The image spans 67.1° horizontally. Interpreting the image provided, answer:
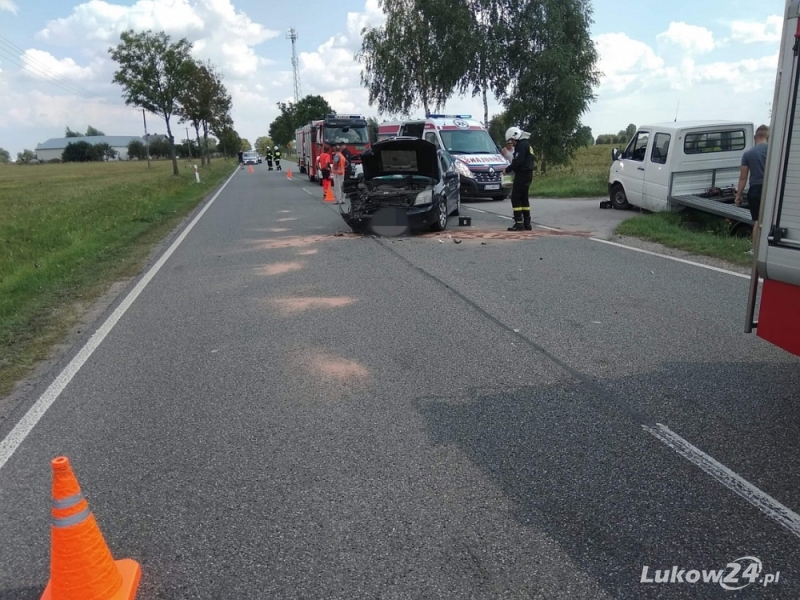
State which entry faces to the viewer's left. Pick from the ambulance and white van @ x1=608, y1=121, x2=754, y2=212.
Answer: the white van

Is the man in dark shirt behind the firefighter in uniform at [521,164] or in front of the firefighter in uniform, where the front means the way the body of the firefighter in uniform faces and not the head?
behind

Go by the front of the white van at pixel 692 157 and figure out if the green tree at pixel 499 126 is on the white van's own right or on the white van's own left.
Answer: on the white van's own right

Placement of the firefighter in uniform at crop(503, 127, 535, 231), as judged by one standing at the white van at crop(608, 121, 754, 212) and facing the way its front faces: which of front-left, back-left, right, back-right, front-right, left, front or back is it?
front-left

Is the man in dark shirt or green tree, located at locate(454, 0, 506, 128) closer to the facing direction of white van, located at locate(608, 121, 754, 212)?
the green tree

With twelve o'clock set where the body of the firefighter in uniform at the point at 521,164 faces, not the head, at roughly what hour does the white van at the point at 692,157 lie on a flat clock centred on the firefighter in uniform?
The white van is roughly at 5 o'clock from the firefighter in uniform.

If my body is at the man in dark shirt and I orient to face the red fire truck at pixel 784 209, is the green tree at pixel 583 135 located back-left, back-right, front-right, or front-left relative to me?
back-right

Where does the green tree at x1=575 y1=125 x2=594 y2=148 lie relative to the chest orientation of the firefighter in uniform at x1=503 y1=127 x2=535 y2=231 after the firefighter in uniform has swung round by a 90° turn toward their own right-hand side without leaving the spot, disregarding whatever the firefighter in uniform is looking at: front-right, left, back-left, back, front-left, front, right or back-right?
front

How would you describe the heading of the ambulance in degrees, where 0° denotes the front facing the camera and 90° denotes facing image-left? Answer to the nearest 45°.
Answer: approximately 315°

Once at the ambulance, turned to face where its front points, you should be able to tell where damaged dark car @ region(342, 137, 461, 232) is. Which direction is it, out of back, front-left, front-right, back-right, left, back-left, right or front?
front-right

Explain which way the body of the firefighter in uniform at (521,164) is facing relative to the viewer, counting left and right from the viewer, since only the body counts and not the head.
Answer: facing to the left of the viewer

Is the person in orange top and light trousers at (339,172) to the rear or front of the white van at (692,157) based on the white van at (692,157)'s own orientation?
to the front

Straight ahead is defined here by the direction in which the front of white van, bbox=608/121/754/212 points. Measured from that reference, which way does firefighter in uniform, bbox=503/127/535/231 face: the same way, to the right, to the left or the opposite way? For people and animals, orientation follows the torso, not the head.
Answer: the same way

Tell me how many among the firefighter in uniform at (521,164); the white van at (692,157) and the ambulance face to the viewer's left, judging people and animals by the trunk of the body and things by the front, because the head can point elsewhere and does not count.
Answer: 2

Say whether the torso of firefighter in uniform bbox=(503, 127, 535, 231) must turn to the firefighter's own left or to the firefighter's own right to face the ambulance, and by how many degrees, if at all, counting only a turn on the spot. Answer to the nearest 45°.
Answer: approximately 90° to the firefighter's own right

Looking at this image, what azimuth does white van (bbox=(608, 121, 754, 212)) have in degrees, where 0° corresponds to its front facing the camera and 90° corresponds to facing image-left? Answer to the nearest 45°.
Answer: approximately 90°

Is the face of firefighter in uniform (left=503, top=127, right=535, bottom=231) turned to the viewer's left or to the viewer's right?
to the viewer's left
